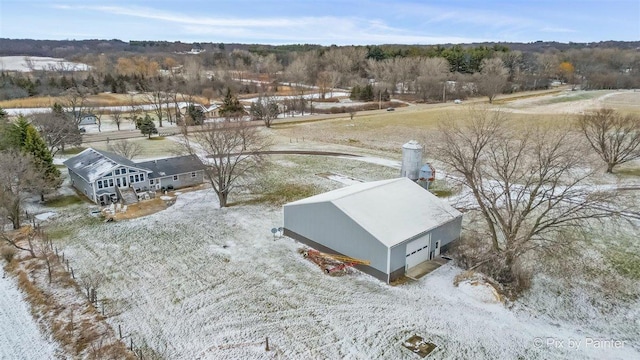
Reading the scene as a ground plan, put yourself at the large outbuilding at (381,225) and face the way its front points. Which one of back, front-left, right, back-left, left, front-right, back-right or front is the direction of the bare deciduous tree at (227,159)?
back

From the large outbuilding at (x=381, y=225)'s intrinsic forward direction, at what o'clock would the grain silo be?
The grain silo is roughly at 8 o'clock from the large outbuilding.

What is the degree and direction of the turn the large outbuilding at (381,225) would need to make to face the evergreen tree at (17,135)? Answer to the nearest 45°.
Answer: approximately 135° to its right

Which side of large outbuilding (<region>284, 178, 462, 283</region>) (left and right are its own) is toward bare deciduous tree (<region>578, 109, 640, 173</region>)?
left

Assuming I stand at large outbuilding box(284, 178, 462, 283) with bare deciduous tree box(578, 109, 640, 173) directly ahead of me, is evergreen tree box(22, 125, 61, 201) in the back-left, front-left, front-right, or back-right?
back-left

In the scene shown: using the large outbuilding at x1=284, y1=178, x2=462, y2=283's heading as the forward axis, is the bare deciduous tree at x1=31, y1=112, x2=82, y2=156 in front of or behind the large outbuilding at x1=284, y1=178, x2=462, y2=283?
behind

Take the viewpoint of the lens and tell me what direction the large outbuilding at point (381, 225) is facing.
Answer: facing the viewer and to the right of the viewer

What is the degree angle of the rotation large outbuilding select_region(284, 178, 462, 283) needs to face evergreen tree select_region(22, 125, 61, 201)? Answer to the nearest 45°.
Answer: approximately 135° to its right
